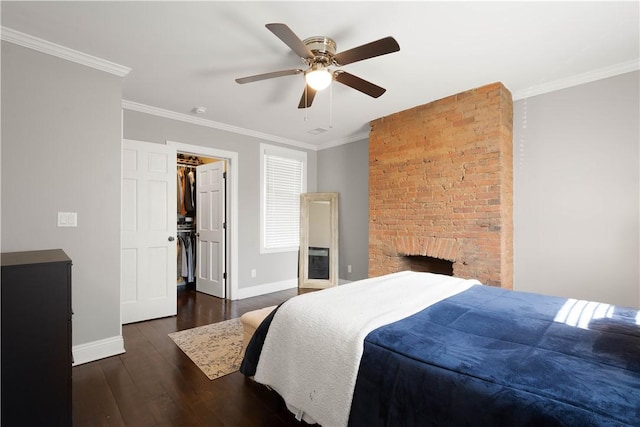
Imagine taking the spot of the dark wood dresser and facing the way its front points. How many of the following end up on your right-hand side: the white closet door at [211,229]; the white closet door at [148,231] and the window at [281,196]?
0

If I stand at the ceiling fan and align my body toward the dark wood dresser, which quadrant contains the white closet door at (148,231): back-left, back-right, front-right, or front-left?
front-right

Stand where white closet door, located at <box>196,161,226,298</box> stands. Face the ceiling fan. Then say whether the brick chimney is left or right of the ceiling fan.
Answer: left

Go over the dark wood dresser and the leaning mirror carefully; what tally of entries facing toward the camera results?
1

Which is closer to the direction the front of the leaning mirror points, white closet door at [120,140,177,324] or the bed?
the bed

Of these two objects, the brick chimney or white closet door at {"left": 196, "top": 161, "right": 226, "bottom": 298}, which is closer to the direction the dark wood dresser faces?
the brick chimney

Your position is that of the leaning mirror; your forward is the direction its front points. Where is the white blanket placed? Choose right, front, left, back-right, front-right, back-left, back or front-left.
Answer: front

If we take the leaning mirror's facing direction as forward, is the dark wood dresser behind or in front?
in front

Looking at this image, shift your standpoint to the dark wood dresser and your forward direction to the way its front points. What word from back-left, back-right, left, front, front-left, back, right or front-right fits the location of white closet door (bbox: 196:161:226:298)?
front-left

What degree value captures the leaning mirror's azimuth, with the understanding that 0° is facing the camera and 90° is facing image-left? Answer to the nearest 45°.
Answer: approximately 0°

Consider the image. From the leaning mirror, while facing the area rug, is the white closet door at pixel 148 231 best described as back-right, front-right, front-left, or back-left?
front-right

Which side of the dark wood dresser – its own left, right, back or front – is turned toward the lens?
right

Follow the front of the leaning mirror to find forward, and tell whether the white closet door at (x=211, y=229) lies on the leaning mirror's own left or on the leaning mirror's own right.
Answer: on the leaning mirror's own right

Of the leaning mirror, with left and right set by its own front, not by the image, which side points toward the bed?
front

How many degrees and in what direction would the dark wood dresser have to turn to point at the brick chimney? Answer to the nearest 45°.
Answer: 0° — it already faces it

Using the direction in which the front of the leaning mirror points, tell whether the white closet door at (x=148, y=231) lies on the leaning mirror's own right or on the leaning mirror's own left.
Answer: on the leaning mirror's own right

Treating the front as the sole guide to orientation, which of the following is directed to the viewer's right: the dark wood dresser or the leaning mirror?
the dark wood dresser

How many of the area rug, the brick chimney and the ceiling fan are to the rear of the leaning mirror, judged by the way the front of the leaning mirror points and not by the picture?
0
